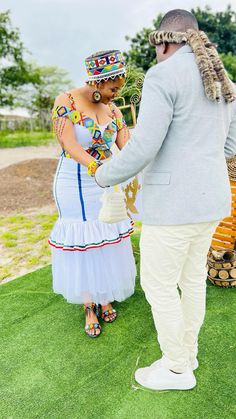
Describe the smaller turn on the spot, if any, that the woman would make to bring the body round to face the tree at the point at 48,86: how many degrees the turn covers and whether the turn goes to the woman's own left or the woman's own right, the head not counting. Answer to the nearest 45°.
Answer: approximately 135° to the woman's own left

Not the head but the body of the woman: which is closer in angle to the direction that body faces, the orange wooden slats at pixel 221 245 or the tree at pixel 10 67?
the orange wooden slats

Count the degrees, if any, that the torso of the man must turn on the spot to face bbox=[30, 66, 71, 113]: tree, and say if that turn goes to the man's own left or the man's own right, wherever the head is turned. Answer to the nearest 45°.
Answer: approximately 45° to the man's own right

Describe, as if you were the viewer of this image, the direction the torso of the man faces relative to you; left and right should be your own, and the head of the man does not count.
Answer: facing away from the viewer and to the left of the viewer

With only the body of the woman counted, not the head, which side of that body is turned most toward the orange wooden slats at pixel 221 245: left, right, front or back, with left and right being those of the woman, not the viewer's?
left

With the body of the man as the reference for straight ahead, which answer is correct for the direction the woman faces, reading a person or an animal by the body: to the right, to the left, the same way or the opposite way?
the opposite way

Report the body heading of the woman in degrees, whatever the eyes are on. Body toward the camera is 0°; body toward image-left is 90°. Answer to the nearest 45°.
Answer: approximately 315°

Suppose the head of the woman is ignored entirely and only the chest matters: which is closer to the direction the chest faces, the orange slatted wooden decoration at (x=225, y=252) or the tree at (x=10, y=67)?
the orange slatted wooden decoration

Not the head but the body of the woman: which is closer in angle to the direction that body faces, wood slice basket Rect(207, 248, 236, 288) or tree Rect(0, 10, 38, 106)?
the wood slice basket
